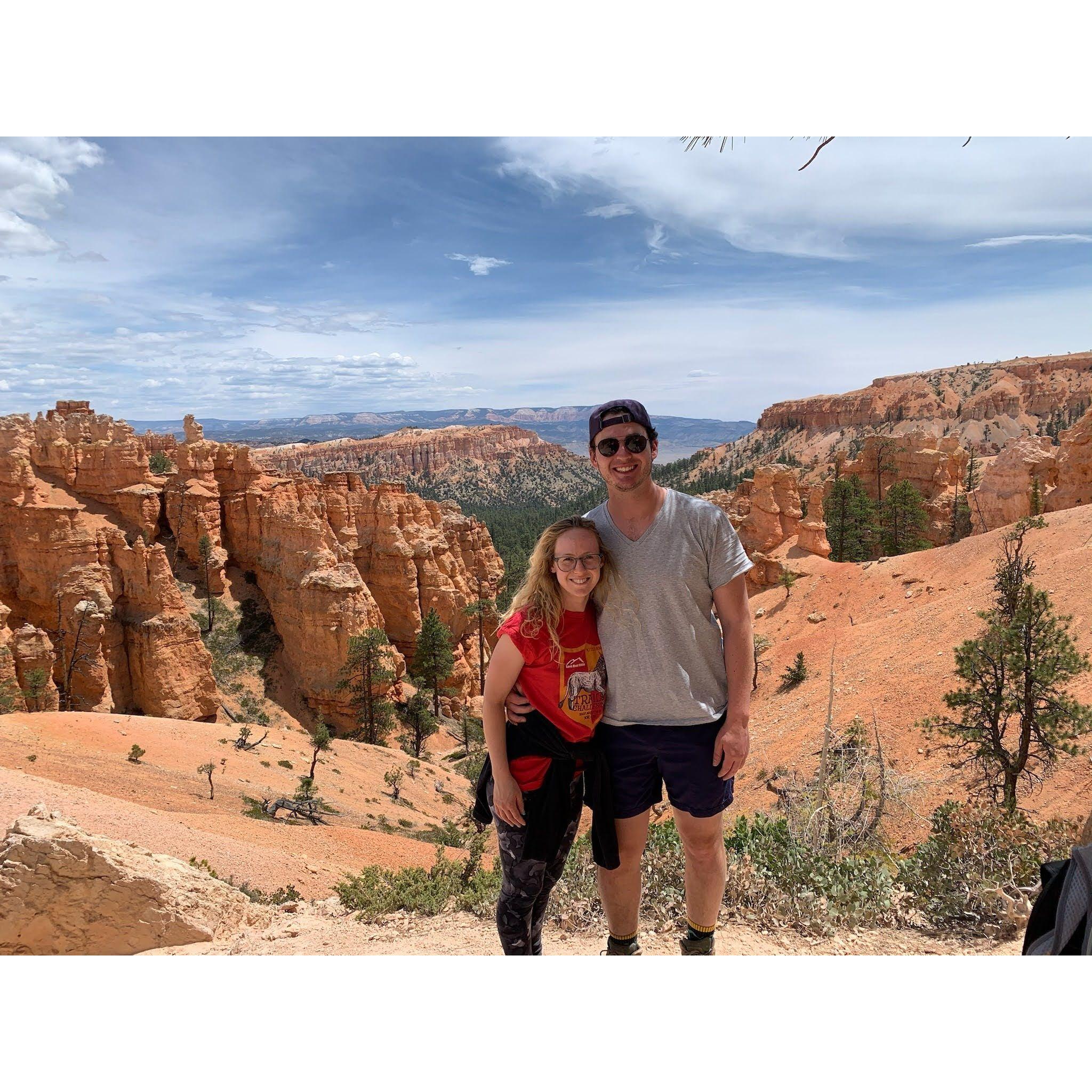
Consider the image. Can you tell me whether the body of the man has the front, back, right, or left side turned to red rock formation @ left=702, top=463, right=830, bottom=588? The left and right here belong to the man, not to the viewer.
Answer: back

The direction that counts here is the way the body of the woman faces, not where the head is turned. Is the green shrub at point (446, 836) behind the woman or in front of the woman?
behind

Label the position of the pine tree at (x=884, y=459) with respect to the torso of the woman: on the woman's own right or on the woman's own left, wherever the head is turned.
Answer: on the woman's own left

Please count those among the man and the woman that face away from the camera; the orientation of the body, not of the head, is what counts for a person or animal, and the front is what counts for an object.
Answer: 0

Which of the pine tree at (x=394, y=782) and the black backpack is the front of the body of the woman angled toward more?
the black backpack

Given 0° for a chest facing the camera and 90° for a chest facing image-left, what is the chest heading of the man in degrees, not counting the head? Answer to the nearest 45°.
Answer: approximately 0°

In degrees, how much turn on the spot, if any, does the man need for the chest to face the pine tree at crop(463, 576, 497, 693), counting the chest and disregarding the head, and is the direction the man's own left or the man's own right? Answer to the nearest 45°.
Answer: approximately 180°

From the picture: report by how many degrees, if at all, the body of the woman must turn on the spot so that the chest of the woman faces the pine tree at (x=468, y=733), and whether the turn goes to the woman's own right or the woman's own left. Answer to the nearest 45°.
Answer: approximately 135° to the woman's own left

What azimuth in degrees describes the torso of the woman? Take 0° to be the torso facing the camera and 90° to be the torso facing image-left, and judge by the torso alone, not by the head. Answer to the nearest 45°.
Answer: approximately 315°

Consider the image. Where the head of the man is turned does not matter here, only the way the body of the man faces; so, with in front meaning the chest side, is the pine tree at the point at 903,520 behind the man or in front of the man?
behind
